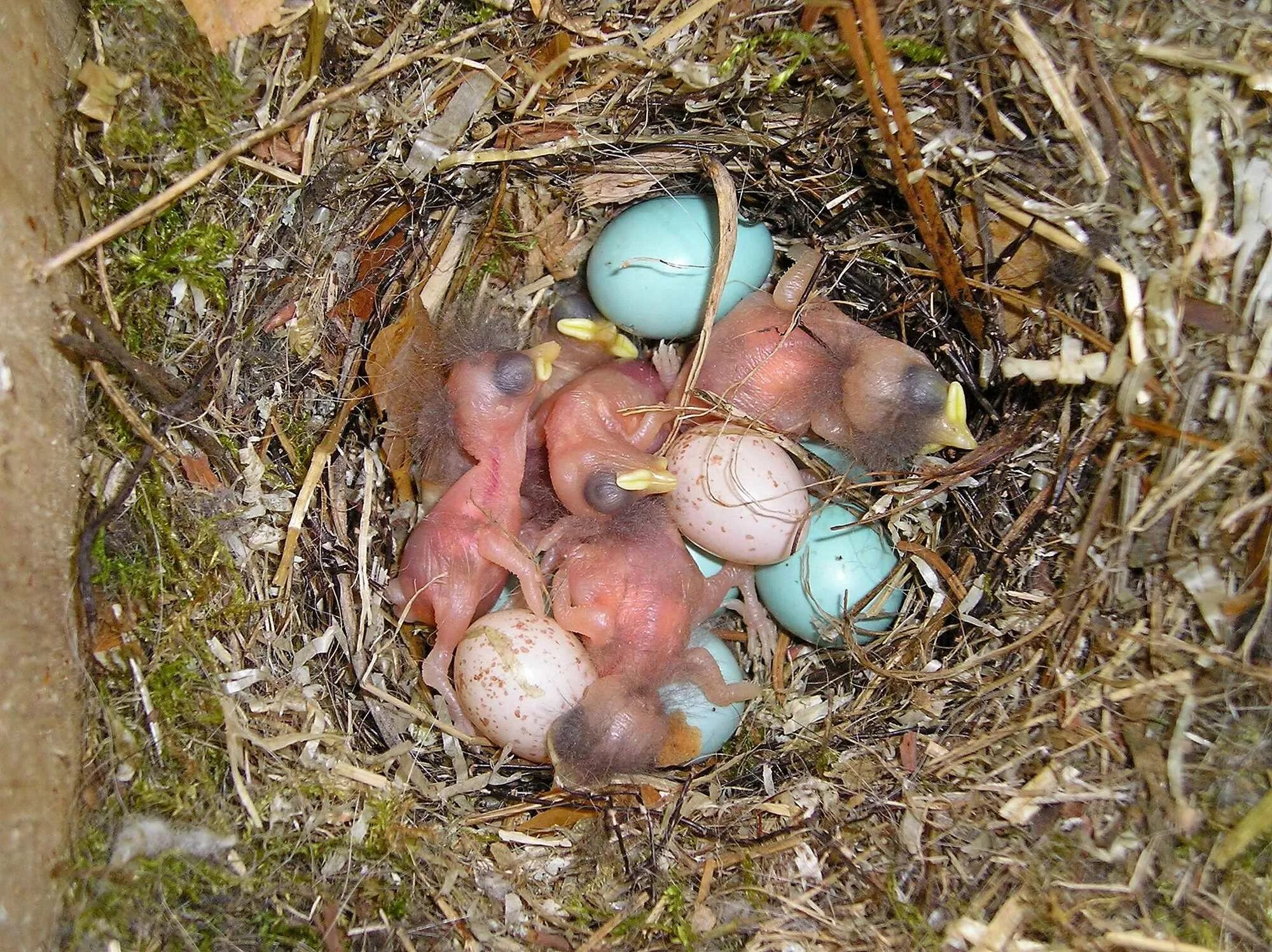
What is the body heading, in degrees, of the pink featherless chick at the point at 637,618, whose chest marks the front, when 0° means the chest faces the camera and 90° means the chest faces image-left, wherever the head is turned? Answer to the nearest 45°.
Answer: approximately 0°
